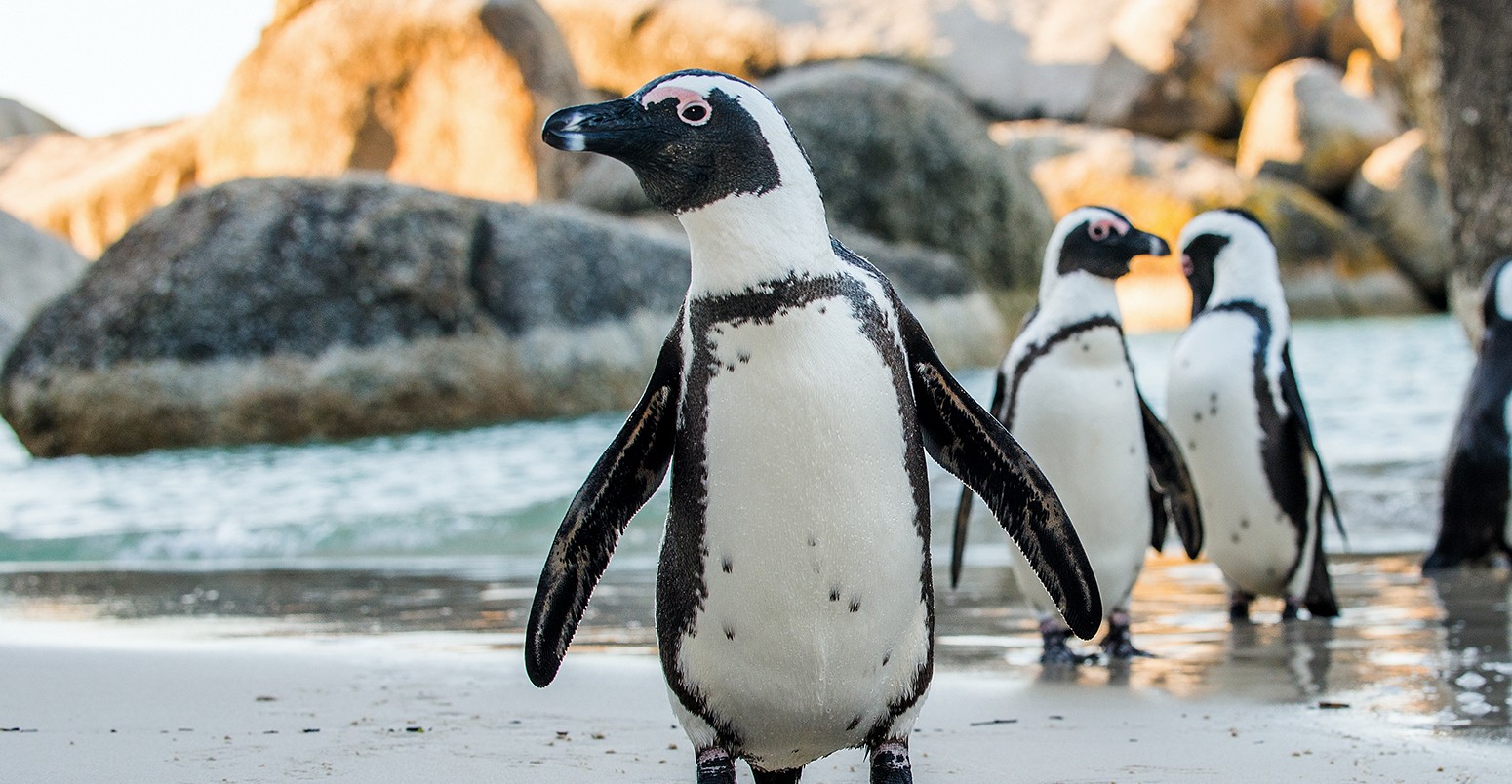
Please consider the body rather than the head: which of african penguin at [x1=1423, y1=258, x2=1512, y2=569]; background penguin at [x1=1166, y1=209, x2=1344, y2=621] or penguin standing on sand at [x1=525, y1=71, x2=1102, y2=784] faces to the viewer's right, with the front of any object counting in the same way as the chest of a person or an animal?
the african penguin

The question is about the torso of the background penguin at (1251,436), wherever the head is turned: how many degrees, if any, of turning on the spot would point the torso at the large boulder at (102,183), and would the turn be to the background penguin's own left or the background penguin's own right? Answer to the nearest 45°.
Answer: approximately 90° to the background penguin's own right

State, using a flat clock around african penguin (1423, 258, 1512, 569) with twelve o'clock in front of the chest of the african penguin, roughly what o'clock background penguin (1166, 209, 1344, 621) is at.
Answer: The background penguin is roughly at 4 o'clock from the african penguin.

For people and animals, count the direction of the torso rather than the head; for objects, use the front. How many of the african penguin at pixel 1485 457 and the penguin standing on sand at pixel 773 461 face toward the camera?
1

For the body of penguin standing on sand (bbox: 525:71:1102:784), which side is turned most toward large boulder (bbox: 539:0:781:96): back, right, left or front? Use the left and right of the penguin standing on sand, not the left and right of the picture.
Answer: back

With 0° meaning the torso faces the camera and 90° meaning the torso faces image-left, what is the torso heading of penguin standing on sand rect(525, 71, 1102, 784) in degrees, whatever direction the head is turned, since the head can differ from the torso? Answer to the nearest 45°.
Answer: approximately 0°

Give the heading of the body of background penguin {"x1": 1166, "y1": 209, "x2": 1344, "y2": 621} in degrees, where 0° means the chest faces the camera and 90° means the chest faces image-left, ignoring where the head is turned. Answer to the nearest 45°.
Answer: approximately 45°

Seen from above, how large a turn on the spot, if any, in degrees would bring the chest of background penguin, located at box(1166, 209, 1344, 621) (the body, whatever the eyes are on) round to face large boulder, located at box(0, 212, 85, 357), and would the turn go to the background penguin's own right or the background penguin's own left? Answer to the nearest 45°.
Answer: approximately 90° to the background penguin's own right

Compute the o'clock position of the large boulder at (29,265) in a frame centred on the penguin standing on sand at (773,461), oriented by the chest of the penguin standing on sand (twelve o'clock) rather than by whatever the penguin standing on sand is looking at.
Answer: The large boulder is roughly at 5 o'clock from the penguin standing on sand.
